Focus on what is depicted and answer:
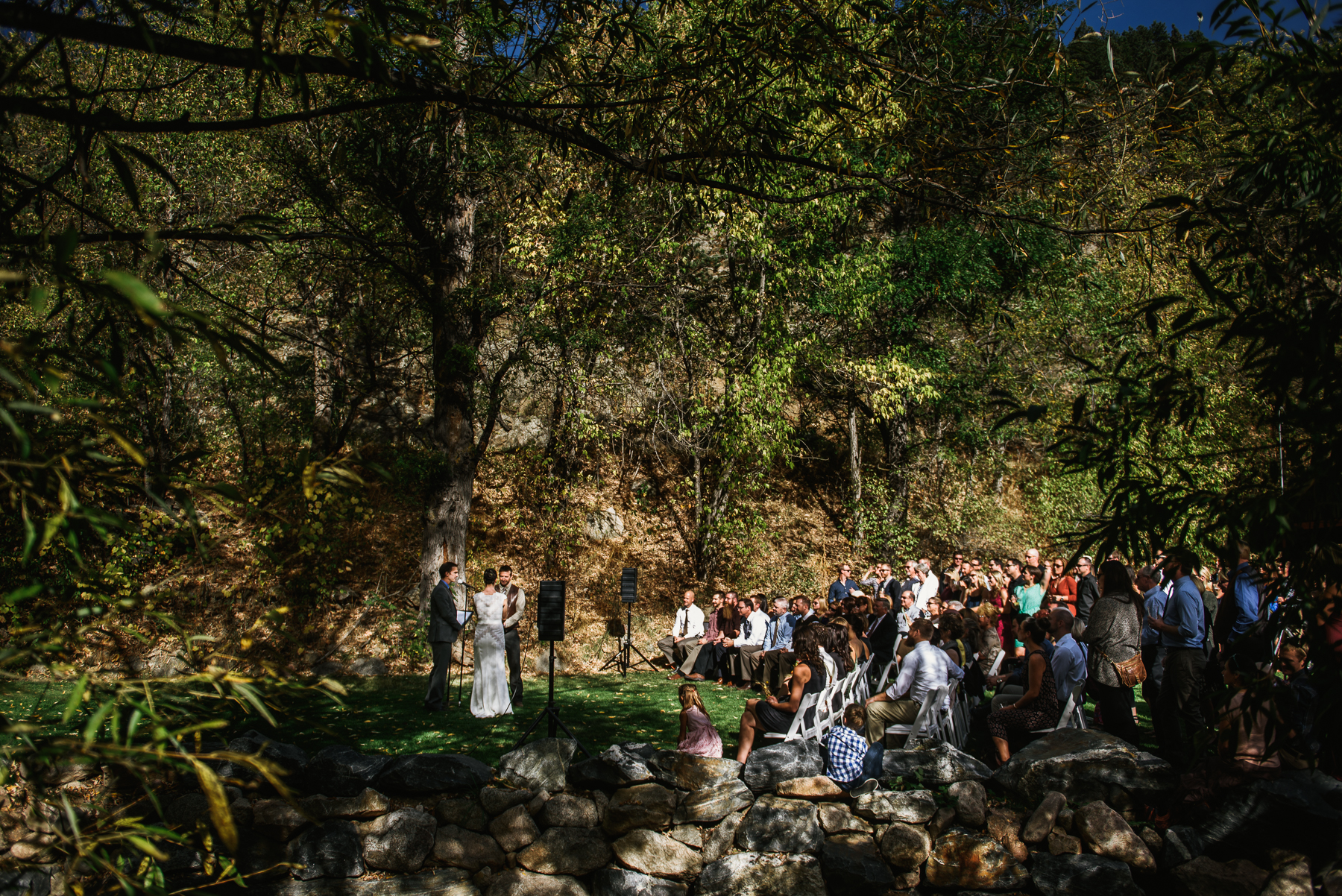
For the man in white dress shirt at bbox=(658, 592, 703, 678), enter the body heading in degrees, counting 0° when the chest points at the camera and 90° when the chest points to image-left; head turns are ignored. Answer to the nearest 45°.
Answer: approximately 45°

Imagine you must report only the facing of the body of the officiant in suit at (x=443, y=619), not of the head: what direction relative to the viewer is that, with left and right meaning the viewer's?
facing to the right of the viewer

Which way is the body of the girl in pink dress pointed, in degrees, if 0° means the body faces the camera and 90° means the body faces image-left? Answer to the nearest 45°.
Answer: approximately 135°

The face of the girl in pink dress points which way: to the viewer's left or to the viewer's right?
to the viewer's left

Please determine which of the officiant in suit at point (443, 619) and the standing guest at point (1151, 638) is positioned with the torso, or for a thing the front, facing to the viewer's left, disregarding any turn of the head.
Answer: the standing guest

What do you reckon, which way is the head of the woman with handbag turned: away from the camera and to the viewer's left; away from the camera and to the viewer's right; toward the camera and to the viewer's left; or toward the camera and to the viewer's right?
away from the camera and to the viewer's left

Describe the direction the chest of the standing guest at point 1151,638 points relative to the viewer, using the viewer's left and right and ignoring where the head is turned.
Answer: facing to the left of the viewer

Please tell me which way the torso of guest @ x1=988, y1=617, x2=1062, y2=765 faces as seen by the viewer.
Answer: to the viewer's left

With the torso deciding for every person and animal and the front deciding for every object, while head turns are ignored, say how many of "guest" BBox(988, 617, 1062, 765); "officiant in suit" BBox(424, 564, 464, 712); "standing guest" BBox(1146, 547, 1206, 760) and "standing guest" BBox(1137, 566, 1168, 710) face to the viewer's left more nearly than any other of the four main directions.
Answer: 3

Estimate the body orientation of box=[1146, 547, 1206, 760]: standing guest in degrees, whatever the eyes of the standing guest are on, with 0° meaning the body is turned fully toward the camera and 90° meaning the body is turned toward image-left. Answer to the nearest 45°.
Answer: approximately 90°
